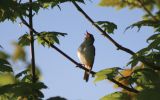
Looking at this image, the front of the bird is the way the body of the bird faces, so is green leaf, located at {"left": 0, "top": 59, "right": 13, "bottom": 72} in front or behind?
in front

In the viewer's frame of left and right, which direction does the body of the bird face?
facing the viewer and to the left of the viewer

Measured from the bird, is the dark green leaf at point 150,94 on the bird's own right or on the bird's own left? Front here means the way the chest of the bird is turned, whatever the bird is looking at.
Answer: on the bird's own left

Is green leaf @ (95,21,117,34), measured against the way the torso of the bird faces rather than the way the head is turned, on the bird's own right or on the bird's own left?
on the bird's own left

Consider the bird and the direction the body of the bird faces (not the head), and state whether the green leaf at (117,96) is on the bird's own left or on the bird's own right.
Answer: on the bird's own left

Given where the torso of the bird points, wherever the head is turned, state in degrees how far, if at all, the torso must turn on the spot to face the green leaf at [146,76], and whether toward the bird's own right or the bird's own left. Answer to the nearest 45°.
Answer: approximately 45° to the bird's own left
